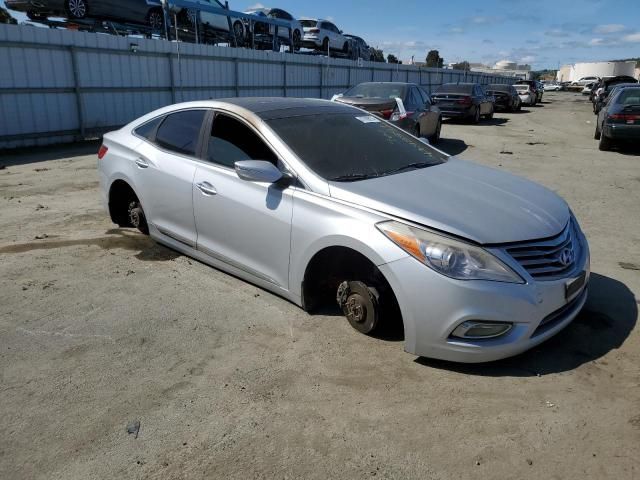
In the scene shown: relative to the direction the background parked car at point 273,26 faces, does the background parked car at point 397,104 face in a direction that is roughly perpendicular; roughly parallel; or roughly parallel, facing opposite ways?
roughly perpendicular

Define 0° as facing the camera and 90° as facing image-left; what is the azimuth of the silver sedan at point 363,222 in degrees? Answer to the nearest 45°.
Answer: approximately 315°

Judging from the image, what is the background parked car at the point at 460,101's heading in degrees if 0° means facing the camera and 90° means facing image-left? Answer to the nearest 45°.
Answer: approximately 225°

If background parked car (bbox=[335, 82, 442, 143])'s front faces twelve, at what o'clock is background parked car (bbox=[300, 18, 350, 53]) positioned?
background parked car (bbox=[300, 18, 350, 53]) is roughly at 10 o'clock from background parked car (bbox=[335, 82, 442, 143]).

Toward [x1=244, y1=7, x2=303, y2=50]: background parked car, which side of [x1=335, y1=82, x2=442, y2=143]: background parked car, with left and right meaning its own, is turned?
left

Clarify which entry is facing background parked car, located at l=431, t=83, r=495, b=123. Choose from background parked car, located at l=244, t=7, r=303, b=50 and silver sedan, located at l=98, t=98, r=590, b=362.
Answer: background parked car, located at l=244, t=7, r=303, b=50
